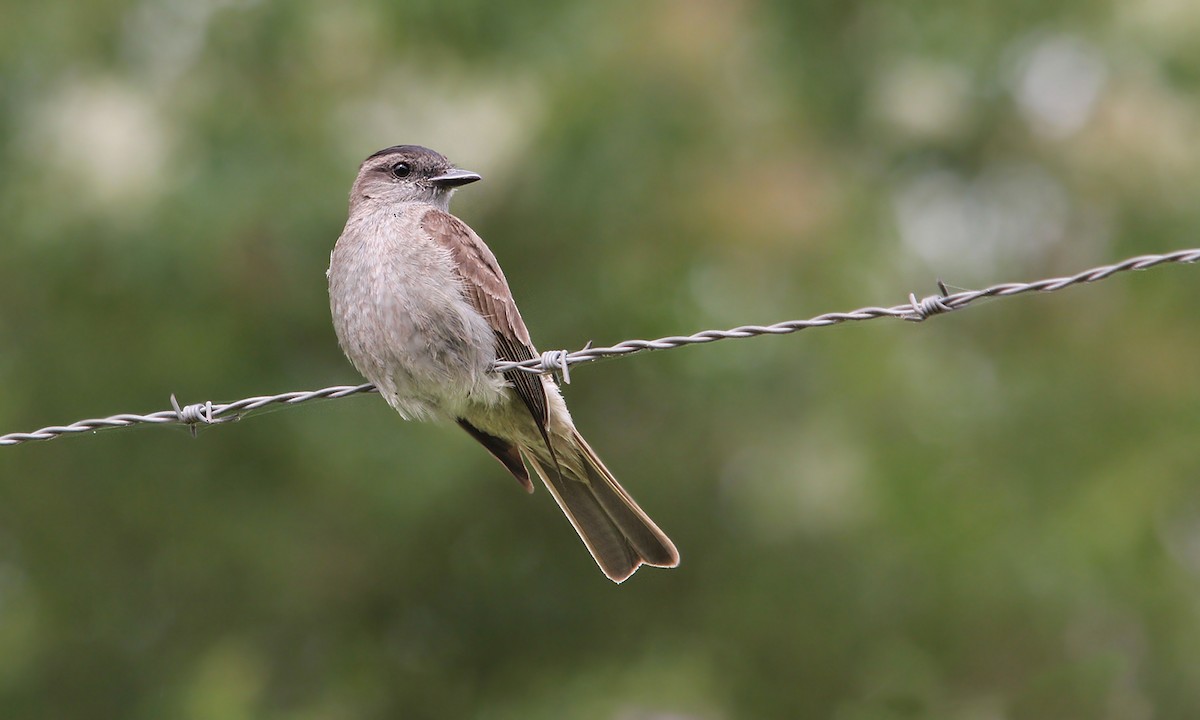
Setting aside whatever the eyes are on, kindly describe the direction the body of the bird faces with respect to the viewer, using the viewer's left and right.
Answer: facing the viewer and to the left of the viewer
